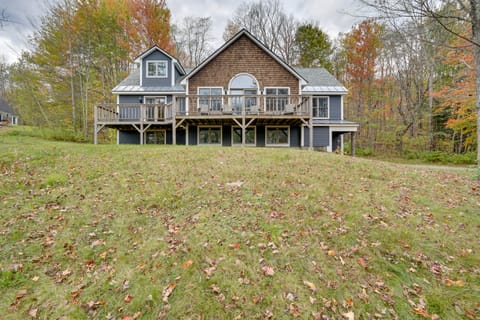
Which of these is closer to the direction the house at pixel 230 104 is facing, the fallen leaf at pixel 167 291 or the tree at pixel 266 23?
the fallen leaf

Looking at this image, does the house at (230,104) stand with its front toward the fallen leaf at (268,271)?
yes

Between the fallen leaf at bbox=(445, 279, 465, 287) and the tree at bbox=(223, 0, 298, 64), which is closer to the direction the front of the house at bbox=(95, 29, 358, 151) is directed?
the fallen leaf

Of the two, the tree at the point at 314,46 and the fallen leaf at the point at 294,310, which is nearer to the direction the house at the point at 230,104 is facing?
the fallen leaf

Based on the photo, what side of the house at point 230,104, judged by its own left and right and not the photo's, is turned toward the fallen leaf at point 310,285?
front

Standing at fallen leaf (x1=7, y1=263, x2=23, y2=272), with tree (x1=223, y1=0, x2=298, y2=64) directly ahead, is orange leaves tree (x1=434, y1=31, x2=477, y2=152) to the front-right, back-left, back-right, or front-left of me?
front-right

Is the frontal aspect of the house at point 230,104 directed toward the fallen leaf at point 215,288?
yes

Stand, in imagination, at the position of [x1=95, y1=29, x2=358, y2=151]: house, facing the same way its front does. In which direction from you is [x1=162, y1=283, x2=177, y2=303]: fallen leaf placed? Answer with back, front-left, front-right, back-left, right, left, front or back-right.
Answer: front

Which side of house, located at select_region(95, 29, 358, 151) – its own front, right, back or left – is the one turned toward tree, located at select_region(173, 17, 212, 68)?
back

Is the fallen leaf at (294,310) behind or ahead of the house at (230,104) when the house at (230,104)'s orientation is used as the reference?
ahead

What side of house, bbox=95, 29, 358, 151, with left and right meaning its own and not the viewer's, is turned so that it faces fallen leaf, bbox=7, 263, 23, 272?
front

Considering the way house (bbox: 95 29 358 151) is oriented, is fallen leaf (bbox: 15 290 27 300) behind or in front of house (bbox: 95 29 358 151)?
in front

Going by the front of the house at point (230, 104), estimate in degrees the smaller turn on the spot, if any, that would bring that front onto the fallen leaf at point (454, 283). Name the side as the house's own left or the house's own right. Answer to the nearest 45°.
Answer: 0° — it already faces it

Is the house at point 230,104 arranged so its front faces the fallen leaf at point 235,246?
yes

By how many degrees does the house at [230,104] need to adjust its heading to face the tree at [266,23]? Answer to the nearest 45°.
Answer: approximately 180°

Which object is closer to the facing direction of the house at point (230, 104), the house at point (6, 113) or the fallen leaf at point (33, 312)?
the fallen leaf

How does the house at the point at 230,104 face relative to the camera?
toward the camera

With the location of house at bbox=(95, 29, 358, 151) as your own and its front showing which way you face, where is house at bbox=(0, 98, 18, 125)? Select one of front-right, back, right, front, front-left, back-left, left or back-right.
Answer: back-right

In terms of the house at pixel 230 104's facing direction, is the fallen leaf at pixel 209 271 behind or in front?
in front
